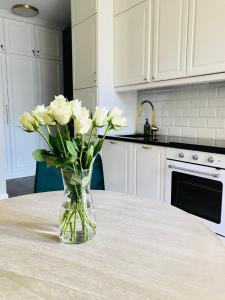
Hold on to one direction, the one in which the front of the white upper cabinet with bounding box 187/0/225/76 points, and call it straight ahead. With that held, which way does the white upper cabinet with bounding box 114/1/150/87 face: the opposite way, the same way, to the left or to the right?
the same way

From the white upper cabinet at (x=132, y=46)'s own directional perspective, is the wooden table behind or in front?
in front

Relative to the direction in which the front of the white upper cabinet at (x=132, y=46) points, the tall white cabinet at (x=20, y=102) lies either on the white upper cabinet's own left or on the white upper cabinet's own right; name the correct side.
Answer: on the white upper cabinet's own right

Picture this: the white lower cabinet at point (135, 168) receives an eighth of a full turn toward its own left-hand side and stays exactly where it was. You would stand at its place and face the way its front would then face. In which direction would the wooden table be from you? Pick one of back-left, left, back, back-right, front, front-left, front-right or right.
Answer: front

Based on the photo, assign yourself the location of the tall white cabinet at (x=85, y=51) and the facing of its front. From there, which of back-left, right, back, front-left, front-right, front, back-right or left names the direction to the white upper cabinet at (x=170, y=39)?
left

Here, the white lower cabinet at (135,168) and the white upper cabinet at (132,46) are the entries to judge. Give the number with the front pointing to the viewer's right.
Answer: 0

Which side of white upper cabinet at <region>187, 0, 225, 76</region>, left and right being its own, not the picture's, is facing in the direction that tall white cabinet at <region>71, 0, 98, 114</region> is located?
right

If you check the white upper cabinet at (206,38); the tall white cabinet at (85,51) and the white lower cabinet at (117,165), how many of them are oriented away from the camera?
0

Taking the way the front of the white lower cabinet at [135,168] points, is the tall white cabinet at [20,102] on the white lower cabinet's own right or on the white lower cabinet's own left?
on the white lower cabinet's own right

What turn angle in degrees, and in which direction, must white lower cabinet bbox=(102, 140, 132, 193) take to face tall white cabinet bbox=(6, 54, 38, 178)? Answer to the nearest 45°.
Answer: approximately 90° to its right

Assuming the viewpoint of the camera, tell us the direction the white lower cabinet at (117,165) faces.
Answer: facing the viewer and to the left of the viewer

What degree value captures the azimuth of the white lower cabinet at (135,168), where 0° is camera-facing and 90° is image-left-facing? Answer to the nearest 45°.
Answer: approximately 45°

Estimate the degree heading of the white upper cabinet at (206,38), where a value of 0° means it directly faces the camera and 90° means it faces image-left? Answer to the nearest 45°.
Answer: approximately 45°
